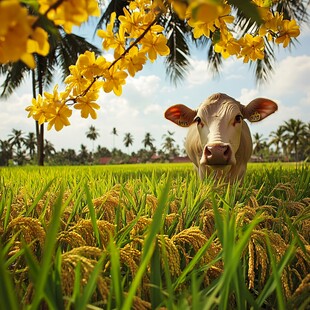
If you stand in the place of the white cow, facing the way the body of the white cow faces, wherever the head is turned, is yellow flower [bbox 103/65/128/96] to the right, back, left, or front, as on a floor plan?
front

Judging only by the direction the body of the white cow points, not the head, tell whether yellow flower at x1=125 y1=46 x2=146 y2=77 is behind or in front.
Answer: in front

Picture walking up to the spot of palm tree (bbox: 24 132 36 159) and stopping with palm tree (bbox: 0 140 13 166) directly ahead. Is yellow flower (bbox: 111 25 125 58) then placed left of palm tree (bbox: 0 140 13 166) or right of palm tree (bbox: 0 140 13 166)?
left

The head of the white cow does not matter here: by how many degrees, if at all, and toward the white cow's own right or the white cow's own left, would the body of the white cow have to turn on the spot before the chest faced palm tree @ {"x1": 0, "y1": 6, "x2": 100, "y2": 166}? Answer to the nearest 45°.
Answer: approximately 135° to the white cow's own right

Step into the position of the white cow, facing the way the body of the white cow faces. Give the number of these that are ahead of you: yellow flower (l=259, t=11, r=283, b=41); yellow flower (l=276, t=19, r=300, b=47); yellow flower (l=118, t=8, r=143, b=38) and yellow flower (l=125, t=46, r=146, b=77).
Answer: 4

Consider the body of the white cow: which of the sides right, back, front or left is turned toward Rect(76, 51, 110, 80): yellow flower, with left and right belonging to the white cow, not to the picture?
front

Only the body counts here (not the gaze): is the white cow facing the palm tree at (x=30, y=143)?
no

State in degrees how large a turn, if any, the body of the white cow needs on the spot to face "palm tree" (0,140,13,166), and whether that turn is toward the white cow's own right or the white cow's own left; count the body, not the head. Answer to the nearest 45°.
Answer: approximately 135° to the white cow's own right

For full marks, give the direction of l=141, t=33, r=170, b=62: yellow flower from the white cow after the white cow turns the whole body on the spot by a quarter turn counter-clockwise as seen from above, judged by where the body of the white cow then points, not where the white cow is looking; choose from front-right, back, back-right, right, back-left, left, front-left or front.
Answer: right

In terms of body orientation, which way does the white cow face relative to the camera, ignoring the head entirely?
toward the camera

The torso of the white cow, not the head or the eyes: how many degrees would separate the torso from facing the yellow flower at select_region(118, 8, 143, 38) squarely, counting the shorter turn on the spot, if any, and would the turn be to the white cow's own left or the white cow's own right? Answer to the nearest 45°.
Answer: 0° — it already faces it

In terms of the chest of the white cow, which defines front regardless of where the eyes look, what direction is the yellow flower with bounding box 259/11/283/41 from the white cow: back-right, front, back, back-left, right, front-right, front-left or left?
front

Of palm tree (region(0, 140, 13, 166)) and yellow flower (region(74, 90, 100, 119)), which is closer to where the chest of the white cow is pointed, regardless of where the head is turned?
the yellow flower

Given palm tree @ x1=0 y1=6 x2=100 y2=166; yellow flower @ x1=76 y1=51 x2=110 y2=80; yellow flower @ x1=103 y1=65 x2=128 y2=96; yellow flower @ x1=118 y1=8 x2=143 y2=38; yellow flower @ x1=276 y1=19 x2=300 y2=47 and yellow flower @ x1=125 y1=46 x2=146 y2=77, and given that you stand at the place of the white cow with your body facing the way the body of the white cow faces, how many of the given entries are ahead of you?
5

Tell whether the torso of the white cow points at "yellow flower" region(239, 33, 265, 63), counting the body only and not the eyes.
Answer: yes

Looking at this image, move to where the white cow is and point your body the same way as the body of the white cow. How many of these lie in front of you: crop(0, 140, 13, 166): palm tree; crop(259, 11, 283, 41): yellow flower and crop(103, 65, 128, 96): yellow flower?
2

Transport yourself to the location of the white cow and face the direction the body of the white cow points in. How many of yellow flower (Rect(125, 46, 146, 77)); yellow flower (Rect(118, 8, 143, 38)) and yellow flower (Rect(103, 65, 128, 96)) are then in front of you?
3
